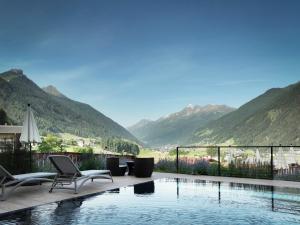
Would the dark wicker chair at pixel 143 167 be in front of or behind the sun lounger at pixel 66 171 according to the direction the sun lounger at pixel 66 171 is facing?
in front

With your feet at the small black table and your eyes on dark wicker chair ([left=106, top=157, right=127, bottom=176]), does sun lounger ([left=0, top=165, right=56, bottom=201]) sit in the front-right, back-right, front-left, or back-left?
front-left

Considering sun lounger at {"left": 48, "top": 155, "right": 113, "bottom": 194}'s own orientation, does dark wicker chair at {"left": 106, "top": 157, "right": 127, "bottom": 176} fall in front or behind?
in front

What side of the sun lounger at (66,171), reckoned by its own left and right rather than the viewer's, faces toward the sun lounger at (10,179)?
back

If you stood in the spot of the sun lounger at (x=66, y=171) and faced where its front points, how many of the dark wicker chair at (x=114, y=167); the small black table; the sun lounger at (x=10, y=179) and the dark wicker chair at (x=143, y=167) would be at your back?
1

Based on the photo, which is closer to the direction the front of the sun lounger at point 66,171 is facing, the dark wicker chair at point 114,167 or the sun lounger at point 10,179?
the dark wicker chair

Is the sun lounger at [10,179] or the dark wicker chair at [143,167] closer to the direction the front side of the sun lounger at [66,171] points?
the dark wicker chair

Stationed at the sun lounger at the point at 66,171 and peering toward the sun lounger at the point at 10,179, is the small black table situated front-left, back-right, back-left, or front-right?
back-right

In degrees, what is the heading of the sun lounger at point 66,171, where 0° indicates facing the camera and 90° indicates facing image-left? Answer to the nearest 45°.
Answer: approximately 225°
